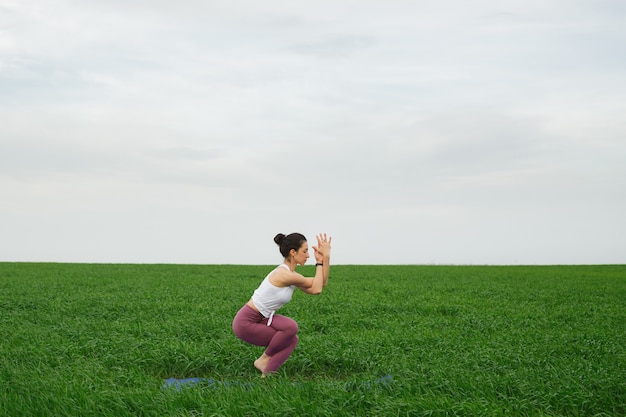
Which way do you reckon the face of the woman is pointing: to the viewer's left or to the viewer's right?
to the viewer's right

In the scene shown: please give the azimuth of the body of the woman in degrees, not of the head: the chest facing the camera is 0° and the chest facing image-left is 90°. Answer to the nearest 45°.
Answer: approximately 270°
